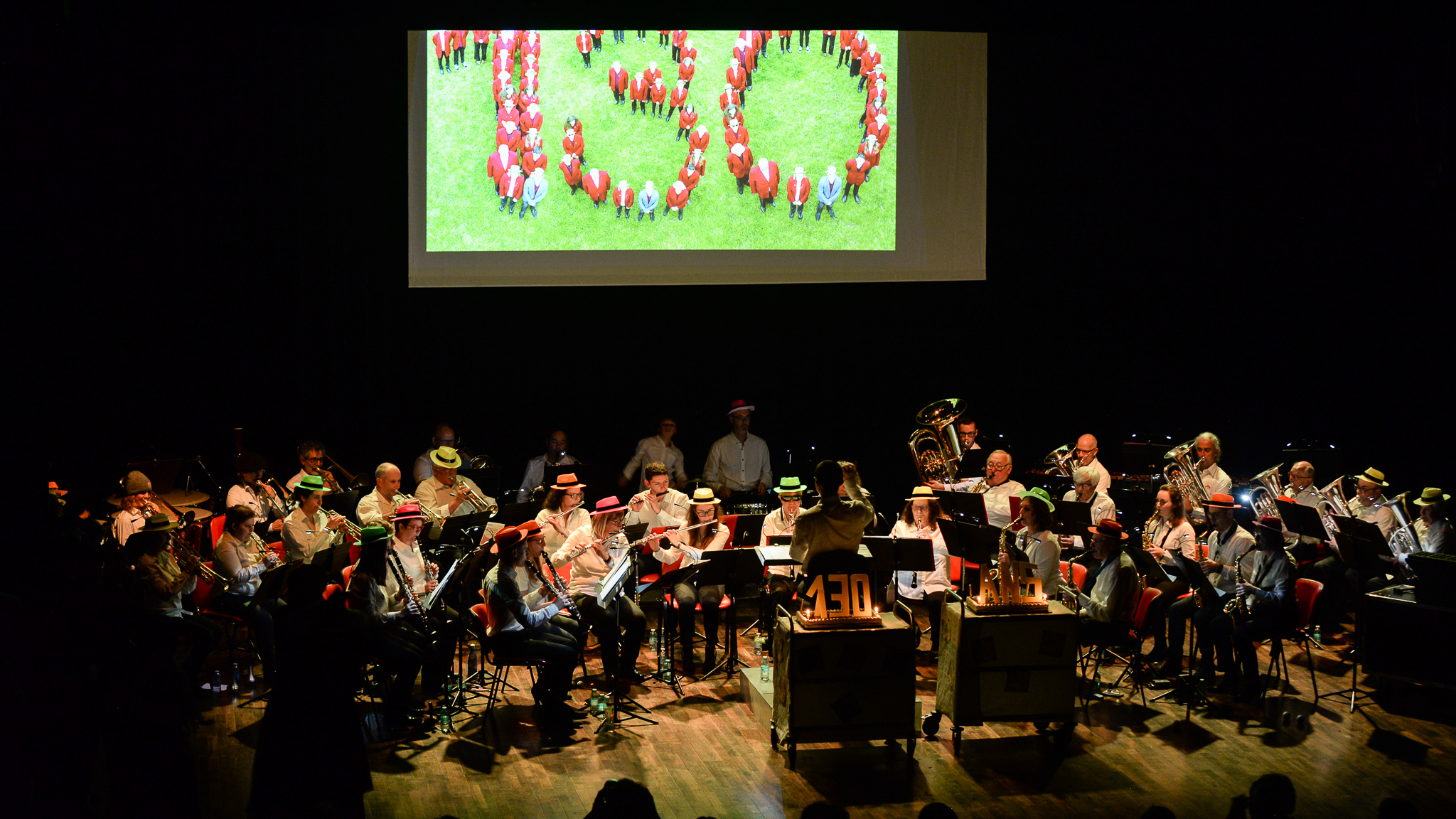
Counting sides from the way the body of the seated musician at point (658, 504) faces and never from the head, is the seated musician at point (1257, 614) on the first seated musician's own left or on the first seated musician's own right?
on the first seated musician's own left

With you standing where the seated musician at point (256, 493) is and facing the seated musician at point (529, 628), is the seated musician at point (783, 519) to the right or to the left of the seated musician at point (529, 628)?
left

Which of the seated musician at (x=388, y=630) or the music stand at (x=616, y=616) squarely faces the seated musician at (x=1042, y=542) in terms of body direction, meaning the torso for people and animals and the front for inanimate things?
the seated musician at (x=388, y=630)

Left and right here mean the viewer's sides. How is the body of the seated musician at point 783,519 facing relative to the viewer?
facing the viewer

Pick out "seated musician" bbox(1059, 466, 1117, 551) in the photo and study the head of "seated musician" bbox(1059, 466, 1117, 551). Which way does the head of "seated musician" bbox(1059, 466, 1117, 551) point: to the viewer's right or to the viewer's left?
to the viewer's left

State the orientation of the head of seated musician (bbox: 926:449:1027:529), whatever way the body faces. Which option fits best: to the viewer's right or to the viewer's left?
to the viewer's left

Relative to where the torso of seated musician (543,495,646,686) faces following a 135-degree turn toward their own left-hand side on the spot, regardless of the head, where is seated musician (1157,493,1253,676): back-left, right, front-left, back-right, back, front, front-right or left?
right

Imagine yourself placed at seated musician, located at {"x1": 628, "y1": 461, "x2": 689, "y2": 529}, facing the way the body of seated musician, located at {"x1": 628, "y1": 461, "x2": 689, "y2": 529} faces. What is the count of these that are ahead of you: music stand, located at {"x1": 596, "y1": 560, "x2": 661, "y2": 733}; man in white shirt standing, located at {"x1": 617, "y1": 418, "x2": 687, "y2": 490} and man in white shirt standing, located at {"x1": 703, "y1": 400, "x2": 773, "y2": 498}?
1

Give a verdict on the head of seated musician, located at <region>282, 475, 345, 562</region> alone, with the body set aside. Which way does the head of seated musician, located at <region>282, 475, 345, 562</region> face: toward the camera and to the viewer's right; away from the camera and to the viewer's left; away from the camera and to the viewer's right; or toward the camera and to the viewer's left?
toward the camera and to the viewer's right

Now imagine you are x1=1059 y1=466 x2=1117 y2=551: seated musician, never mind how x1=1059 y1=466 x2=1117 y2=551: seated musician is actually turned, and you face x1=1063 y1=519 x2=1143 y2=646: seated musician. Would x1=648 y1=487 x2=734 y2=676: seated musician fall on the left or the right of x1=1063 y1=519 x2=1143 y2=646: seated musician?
right

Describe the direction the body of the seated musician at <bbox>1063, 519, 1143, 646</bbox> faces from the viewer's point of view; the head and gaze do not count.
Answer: to the viewer's left

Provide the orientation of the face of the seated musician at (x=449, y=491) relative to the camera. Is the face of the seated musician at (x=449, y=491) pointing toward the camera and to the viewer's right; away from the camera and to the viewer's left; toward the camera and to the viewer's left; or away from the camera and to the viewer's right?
toward the camera and to the viewer's right

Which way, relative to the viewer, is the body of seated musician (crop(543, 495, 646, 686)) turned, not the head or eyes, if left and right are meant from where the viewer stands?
facing the viewer and to the right of the viewer

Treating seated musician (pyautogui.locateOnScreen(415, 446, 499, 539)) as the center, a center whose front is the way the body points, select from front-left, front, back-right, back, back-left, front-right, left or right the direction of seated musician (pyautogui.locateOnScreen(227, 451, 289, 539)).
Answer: back-right

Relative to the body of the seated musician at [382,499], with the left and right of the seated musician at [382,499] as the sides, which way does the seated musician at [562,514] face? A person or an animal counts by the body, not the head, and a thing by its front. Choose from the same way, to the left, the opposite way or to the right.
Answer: the same way
